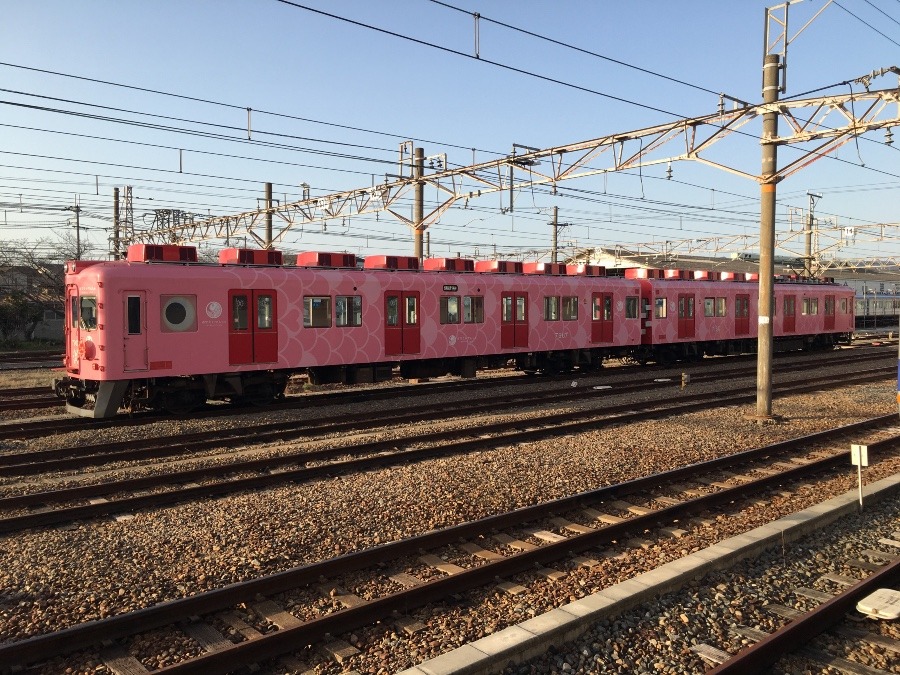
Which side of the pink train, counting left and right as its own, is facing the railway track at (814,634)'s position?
left

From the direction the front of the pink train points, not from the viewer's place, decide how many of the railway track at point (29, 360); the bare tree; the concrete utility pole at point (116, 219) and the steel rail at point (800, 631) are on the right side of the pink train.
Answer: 3

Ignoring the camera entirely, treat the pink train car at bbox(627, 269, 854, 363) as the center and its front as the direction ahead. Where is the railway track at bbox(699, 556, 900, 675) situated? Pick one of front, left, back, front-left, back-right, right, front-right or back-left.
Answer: front-left

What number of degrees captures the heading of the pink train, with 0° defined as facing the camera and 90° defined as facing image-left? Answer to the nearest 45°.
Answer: approximately 45°

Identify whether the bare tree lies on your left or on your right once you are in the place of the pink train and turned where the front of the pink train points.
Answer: on your right

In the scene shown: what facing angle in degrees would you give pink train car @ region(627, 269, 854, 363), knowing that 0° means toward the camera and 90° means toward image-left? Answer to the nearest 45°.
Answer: approximately 45°

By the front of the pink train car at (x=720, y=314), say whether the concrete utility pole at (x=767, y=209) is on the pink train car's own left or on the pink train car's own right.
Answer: on the pink train car's own left

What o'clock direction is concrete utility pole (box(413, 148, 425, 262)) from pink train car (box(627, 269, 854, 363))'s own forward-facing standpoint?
The concrete utility pole is roughly at 12 o'clock from the pink train car.

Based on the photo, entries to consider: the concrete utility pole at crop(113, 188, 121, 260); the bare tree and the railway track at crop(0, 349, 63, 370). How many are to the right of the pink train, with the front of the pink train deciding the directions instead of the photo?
3
